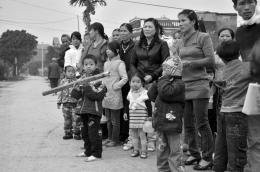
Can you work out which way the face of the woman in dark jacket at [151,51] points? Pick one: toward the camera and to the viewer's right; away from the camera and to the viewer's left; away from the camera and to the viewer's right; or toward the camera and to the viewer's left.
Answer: toward the camera and to the viewer's left

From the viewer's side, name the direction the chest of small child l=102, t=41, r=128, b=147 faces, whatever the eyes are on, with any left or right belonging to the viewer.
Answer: facing the viewer and to the left of the viewer

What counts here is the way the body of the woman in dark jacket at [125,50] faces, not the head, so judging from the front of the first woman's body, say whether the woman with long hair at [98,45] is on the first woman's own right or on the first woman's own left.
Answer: on the first woman's own right

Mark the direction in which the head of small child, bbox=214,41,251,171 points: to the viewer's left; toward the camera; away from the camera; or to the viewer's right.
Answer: away from the camera

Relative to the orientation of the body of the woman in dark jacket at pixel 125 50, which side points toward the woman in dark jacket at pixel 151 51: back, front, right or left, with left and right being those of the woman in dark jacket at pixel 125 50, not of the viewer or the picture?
left

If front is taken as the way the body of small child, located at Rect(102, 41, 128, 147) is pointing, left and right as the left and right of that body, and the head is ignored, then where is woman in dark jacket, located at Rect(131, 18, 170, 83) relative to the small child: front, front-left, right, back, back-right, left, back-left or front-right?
left
